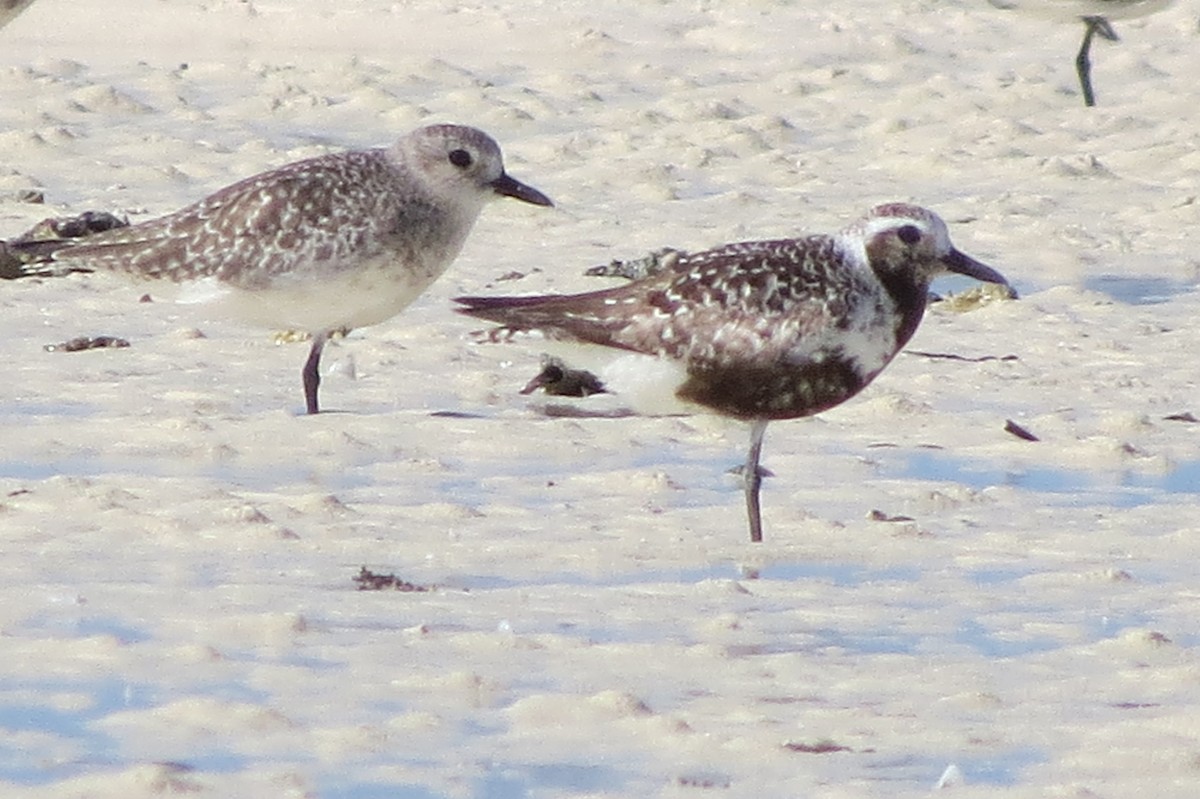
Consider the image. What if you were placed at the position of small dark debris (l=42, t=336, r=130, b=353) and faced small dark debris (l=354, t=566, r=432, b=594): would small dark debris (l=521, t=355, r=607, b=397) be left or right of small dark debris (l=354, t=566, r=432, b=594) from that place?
left

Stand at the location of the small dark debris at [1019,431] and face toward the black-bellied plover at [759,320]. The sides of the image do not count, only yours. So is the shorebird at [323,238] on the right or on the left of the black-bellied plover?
right

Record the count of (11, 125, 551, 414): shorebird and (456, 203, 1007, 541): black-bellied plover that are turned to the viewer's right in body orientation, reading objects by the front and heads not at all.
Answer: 2

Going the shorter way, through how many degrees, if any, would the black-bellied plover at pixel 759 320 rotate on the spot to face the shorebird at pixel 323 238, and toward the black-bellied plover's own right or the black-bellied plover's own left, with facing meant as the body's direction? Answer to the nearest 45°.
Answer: approximately 135° to the black-bellied plover's own left

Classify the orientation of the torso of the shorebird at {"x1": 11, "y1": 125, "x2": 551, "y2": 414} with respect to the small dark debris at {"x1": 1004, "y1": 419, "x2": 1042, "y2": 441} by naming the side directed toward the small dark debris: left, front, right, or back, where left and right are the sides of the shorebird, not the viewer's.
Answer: front

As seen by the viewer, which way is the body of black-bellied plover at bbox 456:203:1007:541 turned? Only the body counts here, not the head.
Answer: to the viewer's right

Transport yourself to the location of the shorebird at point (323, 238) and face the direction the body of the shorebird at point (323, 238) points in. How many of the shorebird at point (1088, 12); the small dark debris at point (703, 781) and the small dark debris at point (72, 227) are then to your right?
1

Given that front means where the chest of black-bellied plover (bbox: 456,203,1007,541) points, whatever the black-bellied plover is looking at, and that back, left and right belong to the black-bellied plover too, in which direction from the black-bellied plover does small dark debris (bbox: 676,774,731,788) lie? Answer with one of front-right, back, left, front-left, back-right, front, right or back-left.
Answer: right

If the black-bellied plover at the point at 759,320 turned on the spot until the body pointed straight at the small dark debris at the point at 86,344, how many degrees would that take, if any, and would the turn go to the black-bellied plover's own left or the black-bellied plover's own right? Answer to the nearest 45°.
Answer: approximately 135° to the black-bellied plover's own left

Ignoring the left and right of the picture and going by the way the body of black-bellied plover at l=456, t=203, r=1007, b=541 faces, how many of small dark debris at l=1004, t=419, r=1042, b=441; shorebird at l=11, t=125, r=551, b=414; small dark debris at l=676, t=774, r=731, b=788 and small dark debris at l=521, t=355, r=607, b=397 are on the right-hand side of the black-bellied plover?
1

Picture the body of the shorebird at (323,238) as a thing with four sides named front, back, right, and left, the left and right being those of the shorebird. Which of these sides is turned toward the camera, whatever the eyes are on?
right

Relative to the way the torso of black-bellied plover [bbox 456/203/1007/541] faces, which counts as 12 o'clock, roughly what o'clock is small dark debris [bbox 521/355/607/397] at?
The small dark debris is roughly at 8 o'clock from the black-bellied plover.

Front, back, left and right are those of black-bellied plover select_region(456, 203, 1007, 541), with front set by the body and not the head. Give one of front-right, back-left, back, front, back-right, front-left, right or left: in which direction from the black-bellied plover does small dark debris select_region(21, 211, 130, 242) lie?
back-left

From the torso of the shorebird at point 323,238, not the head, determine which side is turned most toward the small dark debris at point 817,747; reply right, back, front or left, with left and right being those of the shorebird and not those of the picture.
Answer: right
